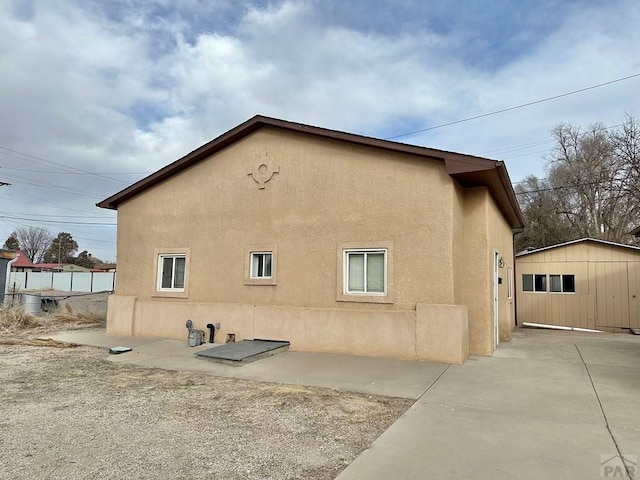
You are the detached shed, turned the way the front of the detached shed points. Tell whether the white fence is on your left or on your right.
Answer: on your right

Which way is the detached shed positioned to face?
toward the camera

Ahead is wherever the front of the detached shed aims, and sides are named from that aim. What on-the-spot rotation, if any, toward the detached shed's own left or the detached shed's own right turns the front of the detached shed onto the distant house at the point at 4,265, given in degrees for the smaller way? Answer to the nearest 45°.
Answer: approximately 90° to the detached shed's own right

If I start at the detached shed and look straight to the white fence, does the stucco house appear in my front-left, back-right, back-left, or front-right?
front-left

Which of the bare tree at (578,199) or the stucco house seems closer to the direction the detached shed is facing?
the stucco house

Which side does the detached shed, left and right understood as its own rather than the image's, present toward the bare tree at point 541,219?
back

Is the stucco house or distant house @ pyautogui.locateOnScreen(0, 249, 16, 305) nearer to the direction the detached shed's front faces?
the stucco house

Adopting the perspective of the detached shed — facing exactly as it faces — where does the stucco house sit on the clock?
The stucco house is roughly at 1 o'clock from the detached shed.

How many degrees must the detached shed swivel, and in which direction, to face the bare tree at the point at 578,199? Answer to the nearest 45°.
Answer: approximately 180°

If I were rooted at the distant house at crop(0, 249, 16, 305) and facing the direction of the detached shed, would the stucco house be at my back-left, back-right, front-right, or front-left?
front-right
